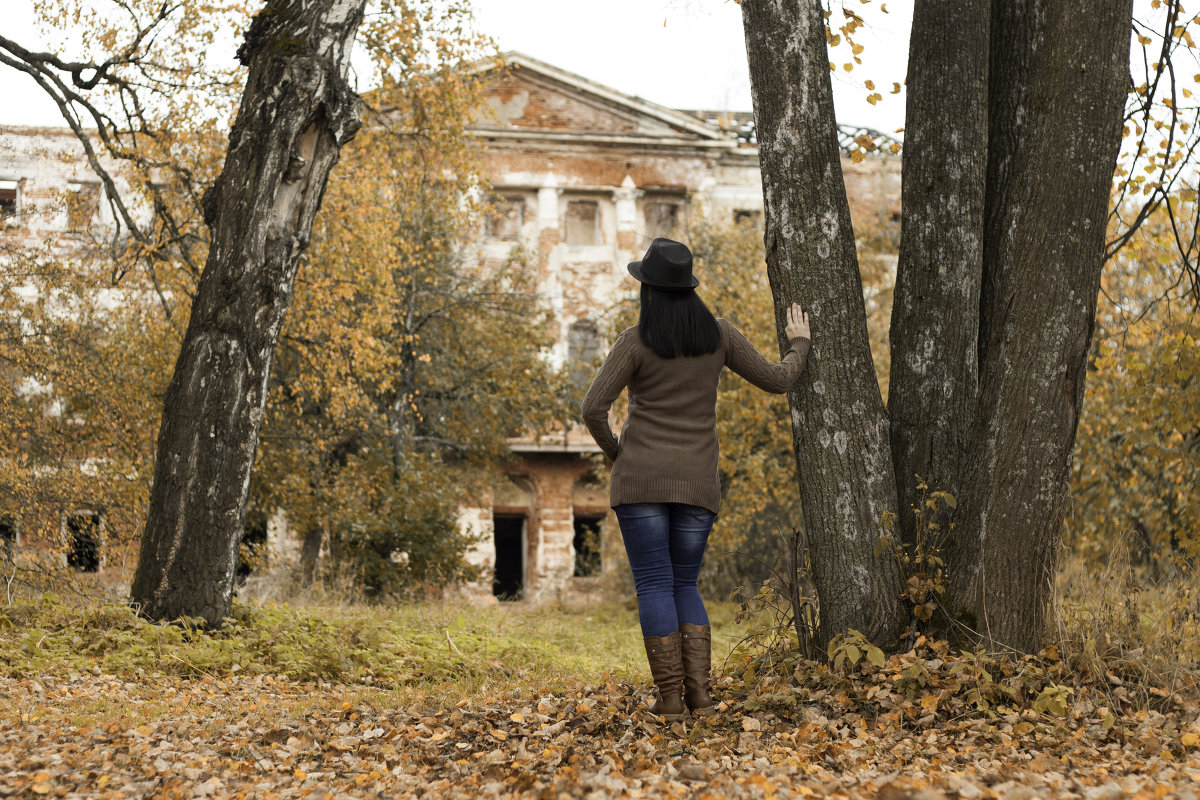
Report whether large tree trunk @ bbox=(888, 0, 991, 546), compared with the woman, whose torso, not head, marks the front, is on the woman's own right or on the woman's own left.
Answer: on the woman's own right

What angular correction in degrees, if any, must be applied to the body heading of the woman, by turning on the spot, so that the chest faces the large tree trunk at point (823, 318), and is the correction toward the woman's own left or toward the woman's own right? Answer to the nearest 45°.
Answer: approximately 45° to the woman's own right

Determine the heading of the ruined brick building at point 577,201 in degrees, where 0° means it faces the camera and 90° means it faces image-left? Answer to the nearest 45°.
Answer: approximately 0°

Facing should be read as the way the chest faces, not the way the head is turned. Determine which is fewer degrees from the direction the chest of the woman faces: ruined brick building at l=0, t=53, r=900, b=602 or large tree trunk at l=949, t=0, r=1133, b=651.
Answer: the ruined brick building

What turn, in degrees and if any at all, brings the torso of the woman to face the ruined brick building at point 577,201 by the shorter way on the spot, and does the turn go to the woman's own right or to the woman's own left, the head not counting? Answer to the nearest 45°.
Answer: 0° — they already face it

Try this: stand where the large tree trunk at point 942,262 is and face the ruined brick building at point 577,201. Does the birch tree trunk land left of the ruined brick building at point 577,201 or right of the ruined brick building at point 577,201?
left

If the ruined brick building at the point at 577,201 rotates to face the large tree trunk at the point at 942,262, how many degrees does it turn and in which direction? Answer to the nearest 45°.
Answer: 0° — it already faces it

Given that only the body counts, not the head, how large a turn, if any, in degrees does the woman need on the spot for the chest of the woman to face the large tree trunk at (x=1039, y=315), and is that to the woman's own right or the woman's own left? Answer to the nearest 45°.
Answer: approximately 90° to the woman's own right

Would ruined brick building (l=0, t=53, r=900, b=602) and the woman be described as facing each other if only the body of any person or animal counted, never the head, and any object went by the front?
yes

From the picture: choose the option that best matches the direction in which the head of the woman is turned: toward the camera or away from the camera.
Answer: away from the camera

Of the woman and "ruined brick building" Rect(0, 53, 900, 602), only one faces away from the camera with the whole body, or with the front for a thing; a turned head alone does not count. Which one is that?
the woman

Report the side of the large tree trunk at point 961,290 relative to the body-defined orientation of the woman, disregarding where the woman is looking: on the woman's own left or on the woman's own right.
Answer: on the woman's own right

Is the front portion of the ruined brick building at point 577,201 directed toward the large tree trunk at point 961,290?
yes

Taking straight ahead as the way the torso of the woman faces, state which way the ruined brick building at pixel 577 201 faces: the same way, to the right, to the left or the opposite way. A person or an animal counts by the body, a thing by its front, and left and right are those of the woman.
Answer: the opposite way

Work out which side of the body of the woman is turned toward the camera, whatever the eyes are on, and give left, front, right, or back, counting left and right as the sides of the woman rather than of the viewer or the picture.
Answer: back
